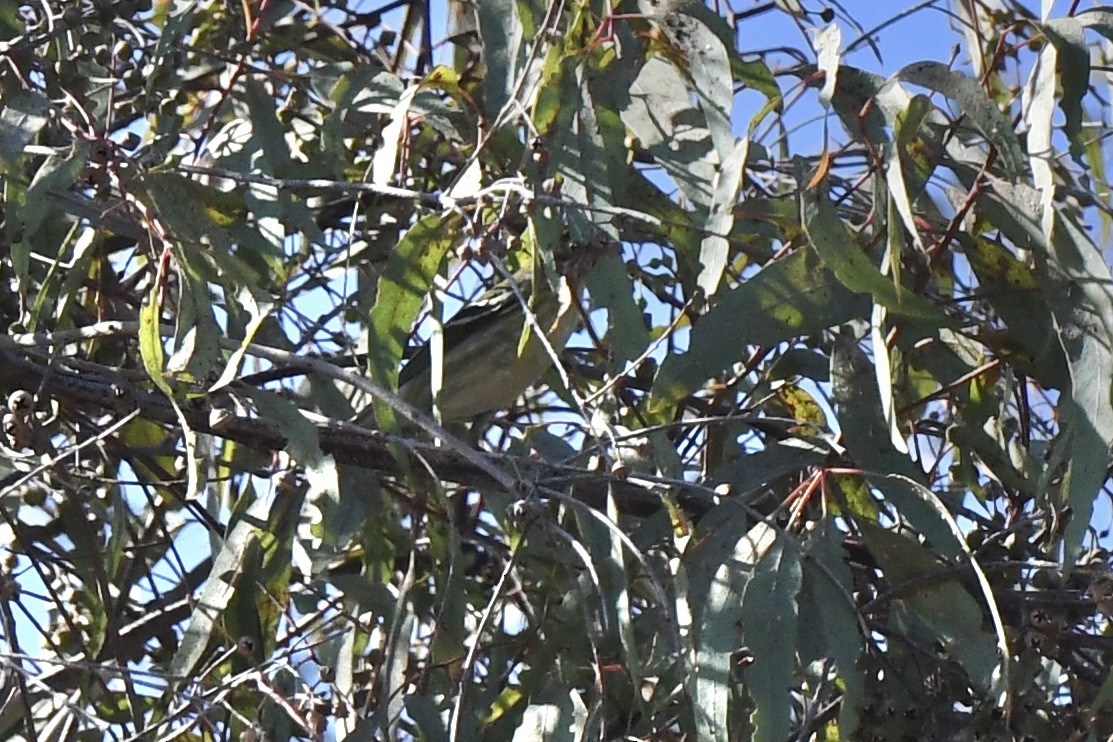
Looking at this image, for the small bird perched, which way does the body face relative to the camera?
to the viewer's right
